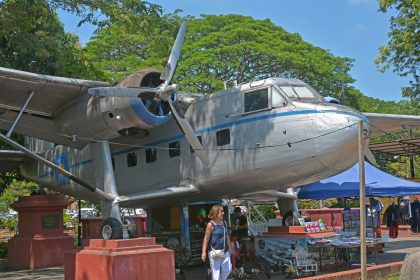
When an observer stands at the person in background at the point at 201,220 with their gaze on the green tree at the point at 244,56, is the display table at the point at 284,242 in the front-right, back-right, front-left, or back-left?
back-right

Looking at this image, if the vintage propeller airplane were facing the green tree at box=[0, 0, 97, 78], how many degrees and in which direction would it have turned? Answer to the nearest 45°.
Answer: approximately 180°

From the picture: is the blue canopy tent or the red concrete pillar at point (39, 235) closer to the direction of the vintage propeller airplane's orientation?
the blue canopy tent

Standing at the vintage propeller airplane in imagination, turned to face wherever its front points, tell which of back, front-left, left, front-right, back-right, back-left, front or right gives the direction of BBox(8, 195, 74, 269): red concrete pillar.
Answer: back

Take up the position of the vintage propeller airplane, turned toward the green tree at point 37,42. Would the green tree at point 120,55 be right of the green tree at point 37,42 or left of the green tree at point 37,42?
right

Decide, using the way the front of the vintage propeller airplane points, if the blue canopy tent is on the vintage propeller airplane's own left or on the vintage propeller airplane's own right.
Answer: on the vintage propeller airplane's own left

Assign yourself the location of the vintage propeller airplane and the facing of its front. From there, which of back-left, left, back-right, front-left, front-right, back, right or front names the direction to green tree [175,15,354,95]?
back-left

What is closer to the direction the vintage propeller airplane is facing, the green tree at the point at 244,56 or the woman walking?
the woman walking

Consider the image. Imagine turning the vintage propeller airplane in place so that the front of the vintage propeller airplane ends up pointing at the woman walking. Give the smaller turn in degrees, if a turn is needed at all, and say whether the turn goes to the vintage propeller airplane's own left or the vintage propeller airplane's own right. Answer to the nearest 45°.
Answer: approximately 45° to the vintage propeller airplane's own right

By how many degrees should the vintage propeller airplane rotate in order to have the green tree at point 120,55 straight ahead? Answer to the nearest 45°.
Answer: approximately 135° to its left
